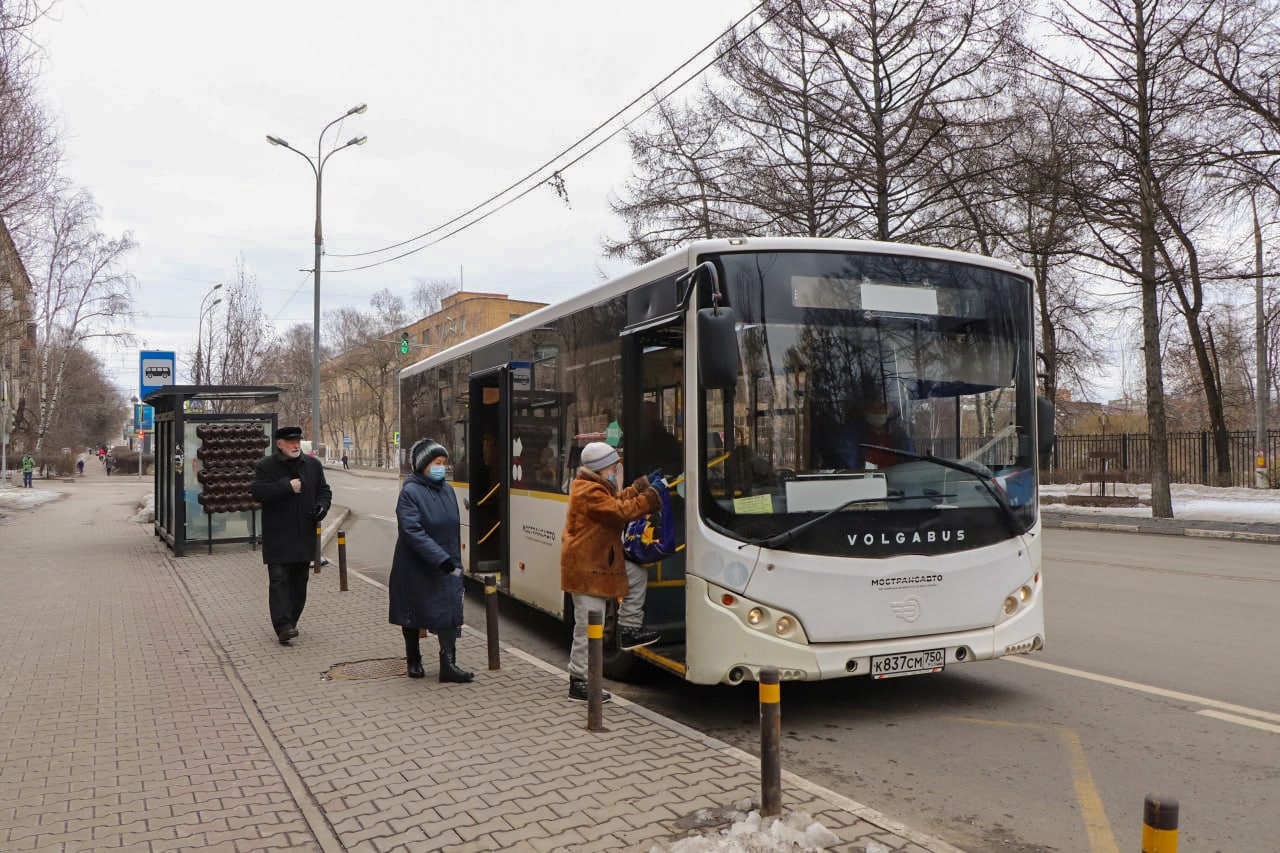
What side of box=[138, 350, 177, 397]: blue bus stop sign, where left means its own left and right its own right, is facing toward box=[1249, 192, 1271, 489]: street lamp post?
left

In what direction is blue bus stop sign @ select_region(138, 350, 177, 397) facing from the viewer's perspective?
toward the camera

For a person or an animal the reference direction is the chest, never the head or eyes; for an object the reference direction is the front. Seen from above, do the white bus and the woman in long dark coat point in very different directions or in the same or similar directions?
same or similar directions

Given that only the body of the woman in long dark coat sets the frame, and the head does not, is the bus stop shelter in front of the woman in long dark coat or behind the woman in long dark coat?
behind

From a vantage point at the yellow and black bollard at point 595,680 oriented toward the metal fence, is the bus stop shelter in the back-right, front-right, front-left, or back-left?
front-left

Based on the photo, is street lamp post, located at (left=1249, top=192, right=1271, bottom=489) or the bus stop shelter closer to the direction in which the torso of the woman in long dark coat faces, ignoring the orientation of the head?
the street lamp post

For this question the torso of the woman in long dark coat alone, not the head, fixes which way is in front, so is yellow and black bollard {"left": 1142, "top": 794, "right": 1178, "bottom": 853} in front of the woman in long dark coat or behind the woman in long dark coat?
in front

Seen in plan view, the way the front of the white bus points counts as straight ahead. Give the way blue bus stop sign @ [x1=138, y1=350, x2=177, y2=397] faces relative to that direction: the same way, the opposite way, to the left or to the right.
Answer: the same way

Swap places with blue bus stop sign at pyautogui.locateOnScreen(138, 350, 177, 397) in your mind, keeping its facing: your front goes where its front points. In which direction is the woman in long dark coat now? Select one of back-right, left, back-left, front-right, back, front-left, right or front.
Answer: front

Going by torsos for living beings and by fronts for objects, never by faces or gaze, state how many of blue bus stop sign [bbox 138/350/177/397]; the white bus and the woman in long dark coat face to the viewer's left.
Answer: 0

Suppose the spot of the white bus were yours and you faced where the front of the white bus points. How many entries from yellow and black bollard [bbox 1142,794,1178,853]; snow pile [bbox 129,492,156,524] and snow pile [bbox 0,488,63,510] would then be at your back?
2

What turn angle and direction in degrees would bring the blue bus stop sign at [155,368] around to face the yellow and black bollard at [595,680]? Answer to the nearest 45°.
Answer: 0° — it already faces it

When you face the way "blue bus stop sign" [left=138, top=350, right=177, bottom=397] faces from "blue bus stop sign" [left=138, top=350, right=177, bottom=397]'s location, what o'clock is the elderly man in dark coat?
The elderly man in dark coat is roughly at 12 o'clock from the blue bus stop sign.

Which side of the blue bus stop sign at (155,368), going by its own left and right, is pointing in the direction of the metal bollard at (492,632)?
front

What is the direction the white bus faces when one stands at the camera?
facing the viewer and to the right of the viewer

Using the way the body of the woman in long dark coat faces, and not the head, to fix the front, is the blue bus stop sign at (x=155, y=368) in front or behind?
behind

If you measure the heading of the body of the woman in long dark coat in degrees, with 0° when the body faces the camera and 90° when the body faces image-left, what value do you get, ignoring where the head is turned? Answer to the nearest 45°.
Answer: approximately 315°

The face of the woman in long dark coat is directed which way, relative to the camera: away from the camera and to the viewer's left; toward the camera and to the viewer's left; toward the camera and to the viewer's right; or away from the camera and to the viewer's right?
toward the camera and to the viewer's right

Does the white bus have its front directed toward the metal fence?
no

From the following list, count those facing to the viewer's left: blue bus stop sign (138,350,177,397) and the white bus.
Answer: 0
